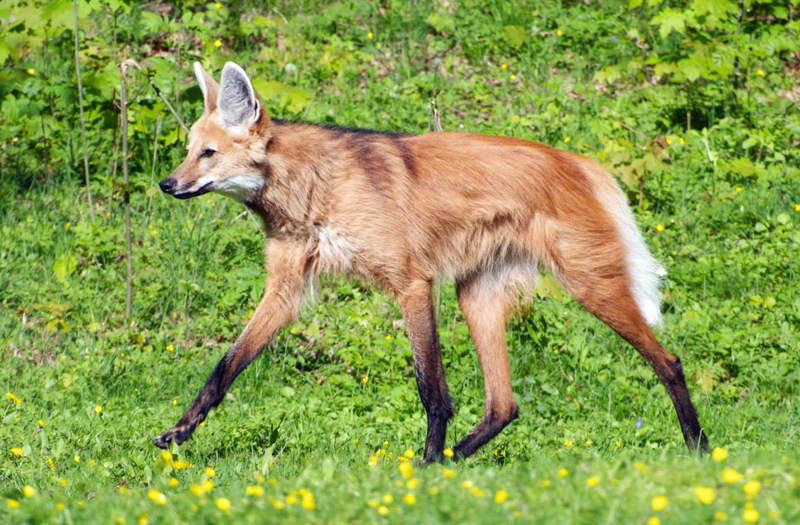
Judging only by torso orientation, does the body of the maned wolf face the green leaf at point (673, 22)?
no

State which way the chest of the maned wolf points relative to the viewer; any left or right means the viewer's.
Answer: facing to the left of the viewer

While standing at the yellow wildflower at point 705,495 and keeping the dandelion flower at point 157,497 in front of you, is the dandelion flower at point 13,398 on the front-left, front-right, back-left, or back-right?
front-right

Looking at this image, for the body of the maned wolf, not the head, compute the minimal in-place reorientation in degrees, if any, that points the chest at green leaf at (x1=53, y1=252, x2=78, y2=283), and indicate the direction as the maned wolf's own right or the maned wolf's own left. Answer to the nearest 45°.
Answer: approximately 45° to the maned wolf's own right

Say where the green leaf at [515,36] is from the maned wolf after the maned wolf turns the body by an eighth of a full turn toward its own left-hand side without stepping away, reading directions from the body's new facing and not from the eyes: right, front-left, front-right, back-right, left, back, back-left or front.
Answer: back-right

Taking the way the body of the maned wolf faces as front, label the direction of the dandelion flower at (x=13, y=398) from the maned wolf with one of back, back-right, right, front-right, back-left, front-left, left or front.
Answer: front

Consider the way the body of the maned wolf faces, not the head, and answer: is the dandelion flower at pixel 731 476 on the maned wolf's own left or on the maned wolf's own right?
on the maned wolf's own left

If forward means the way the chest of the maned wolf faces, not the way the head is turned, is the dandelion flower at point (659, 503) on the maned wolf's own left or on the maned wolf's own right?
on the maned wolf's own left
